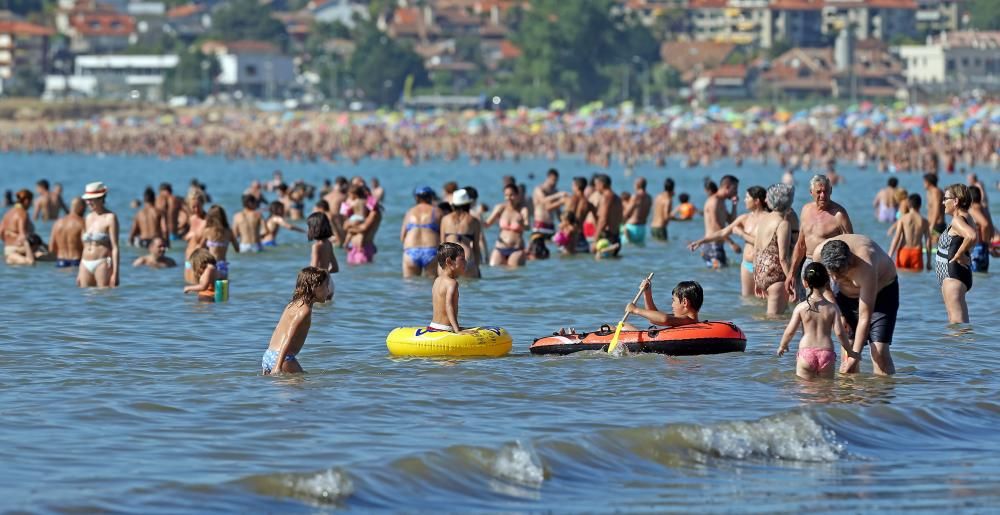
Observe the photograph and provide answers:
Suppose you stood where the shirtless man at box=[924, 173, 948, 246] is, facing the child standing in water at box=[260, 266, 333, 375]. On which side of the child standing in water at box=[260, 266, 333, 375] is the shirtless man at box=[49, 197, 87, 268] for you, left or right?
right

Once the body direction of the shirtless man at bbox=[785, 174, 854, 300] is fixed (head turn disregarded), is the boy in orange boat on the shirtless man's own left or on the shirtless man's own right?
on the shirtless man's own right

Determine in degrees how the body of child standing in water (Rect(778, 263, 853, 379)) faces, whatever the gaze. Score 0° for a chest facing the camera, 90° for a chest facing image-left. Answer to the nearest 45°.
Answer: approximately 180°

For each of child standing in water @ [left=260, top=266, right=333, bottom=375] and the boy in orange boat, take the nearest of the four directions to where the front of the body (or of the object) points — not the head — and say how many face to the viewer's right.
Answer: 1

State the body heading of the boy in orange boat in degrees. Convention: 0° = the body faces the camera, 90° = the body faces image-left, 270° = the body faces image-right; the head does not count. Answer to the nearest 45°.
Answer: approximately 90°

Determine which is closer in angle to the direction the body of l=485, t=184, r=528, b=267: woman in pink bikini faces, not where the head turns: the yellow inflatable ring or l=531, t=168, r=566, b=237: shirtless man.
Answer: the yellow inflatable ring

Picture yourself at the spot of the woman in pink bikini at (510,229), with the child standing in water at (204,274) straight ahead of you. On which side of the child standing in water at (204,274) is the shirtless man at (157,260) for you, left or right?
right

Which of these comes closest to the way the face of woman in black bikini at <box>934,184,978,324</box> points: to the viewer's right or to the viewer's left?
to the viewer's left

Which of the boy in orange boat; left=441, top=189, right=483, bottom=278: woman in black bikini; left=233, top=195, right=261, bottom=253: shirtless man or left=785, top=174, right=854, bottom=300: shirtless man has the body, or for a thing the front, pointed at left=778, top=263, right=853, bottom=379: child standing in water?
left=785, top=174, right=854, bottom=300: shirtless man
